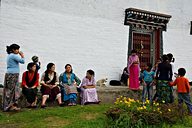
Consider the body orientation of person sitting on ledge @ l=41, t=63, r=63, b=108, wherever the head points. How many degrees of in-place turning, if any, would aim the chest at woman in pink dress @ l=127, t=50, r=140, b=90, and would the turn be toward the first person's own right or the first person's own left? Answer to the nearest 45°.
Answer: approximately 135° to the first person's own left

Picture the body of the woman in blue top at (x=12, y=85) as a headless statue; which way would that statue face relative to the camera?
to the viewer's right

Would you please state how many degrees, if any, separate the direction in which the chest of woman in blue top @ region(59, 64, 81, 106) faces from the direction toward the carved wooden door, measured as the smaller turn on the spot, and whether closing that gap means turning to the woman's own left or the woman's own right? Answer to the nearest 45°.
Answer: approximately 135° to the woman's own left

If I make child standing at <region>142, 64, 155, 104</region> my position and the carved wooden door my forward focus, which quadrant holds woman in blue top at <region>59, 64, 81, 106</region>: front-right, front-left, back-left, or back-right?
back-left

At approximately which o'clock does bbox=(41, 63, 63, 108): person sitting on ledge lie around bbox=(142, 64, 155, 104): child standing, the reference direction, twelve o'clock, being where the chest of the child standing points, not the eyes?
The person sitting on ledge is roughly at 2 o'clock from the child standing.

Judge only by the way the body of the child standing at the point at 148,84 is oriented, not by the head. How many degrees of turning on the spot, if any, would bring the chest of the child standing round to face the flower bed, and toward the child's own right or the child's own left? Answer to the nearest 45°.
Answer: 0° — they already face it

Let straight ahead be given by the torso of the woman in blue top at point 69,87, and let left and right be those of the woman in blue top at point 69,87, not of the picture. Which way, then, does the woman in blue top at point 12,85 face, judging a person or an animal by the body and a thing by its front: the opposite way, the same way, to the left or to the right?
to the left

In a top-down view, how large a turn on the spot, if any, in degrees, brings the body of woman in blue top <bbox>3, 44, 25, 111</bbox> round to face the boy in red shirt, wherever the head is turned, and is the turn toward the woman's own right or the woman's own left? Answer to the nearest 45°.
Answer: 0° — they already face them

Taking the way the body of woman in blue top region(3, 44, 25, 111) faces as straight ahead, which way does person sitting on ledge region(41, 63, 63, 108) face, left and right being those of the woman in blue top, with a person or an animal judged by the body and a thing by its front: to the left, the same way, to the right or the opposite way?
to the right

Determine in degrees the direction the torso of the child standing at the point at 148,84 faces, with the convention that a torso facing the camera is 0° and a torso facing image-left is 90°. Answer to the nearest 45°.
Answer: approximately 0°

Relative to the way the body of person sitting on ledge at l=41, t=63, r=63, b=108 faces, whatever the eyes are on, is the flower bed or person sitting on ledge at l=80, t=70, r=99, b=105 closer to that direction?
the flower bed
